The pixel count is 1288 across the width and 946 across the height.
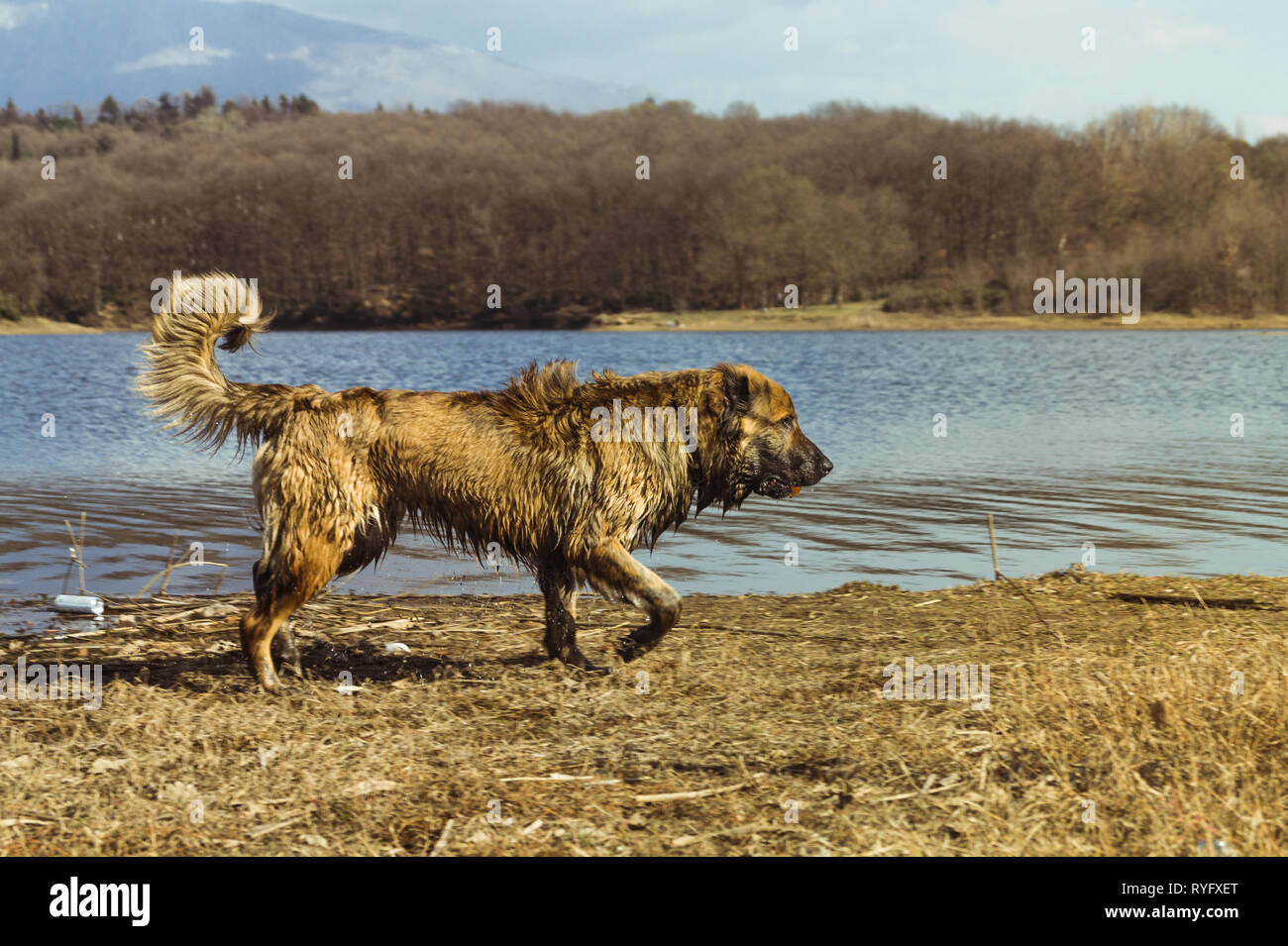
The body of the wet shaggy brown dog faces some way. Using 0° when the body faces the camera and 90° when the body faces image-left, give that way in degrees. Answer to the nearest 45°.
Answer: approximately 270°
